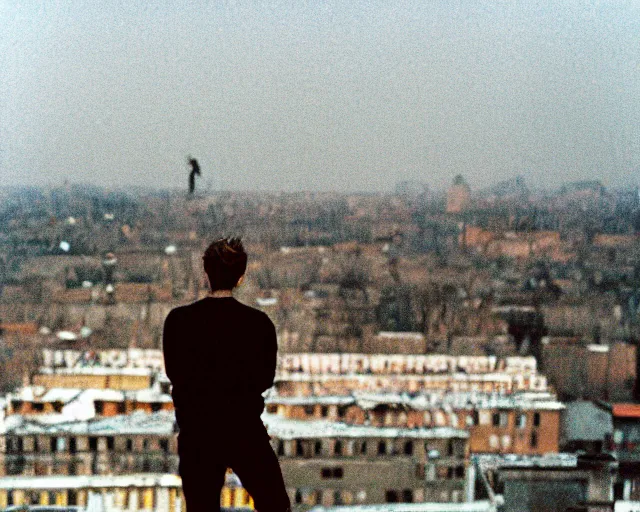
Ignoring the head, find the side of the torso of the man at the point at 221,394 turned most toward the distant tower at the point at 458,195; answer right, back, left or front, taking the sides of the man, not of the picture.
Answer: front

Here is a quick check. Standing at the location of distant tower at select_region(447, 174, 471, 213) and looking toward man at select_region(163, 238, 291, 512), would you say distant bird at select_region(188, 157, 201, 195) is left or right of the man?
right

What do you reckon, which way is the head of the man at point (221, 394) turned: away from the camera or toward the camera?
away from the camera

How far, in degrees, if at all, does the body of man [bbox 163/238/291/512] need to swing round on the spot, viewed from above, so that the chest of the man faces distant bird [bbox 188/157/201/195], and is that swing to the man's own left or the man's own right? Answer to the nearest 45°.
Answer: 0° — they already face it

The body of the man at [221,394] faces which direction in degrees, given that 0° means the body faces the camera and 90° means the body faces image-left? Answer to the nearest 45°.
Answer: approximately 180°

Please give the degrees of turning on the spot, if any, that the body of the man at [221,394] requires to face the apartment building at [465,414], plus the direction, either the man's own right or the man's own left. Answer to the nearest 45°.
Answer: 0° — they already face it
